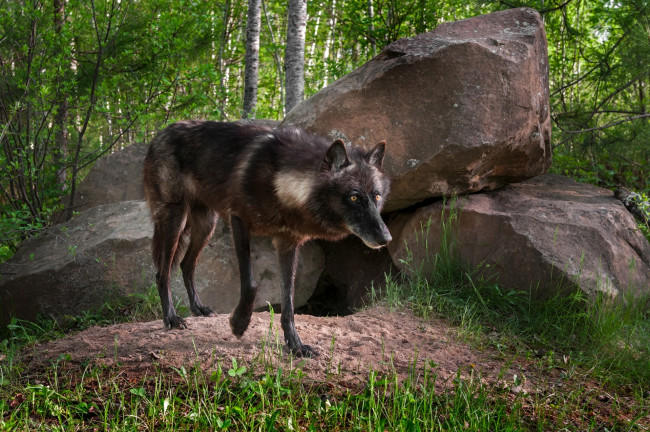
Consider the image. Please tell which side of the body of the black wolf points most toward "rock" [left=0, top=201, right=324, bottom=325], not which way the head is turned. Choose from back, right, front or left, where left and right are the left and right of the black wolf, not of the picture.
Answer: back

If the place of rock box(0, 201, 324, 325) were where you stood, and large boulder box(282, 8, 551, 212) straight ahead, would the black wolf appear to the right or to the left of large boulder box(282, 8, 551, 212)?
right

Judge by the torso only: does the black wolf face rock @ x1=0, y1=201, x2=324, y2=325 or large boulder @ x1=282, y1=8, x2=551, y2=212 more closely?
the large boulder

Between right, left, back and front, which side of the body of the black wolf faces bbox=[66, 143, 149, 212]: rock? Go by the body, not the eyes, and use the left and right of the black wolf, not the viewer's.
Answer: back

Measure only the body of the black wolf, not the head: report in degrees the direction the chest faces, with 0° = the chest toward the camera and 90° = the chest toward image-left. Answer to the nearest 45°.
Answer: approximately 315°

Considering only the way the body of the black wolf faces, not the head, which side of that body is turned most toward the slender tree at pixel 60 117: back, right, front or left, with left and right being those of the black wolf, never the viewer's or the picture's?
back

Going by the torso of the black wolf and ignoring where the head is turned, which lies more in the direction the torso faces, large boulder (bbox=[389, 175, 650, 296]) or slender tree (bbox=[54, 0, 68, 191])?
the large boulder

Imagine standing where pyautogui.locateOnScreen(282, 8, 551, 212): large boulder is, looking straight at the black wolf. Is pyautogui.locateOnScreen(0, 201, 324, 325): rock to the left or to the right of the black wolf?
right
